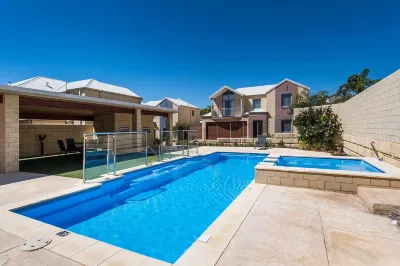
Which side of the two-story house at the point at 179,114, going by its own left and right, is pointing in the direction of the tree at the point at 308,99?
left

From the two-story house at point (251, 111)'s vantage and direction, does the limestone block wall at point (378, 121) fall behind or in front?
in front

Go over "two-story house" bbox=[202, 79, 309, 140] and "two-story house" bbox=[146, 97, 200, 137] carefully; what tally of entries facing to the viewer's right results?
0

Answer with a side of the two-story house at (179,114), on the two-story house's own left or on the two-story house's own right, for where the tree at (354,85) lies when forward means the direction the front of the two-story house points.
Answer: on the two-story house's own left

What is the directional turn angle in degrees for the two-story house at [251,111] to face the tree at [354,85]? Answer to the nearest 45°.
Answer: approximately 135° to its left

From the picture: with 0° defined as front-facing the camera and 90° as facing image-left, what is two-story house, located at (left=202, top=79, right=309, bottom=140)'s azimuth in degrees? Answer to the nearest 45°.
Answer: approximately 0°

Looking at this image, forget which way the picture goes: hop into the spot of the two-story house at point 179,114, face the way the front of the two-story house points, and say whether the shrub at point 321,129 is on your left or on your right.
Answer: on your left

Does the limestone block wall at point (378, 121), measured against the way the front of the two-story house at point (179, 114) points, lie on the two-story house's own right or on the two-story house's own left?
on the two-story house's own left

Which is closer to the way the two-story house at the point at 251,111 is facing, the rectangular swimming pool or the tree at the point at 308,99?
the rectangular swimming pool

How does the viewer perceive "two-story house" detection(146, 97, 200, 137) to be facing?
facing the viewer and to the left of the viewer

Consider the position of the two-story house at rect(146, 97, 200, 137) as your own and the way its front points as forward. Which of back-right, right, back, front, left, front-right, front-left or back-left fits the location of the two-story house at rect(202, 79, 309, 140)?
left

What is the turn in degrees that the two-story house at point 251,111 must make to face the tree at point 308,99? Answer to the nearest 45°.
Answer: approximately 90° to its left

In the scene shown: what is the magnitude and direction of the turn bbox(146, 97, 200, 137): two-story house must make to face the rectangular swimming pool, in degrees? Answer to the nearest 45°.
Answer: approximately 45° to its left
